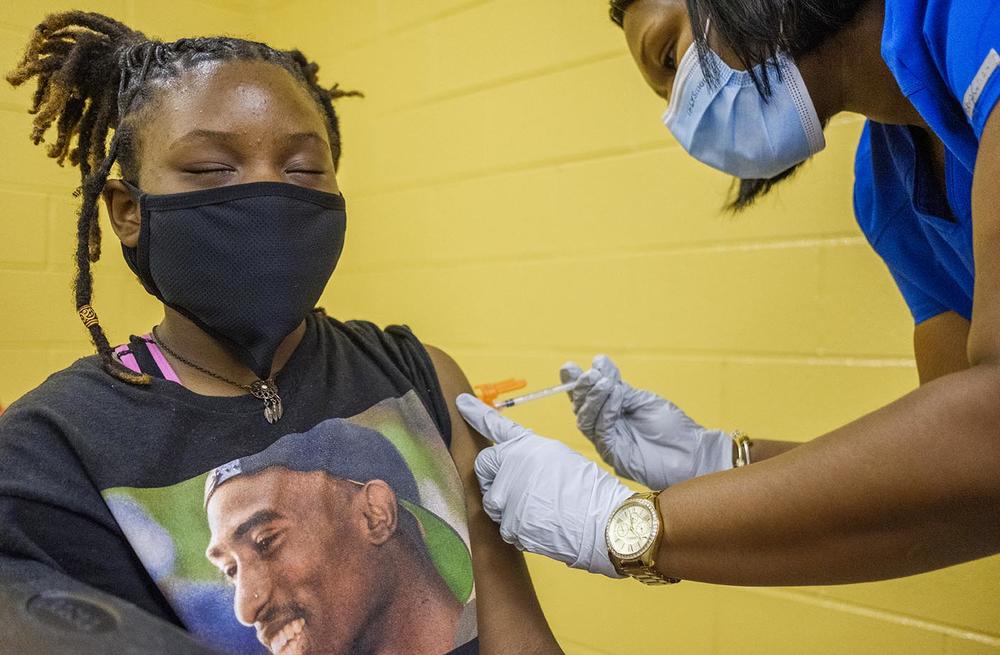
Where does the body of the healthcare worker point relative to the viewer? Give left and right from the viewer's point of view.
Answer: facing to the left of the viewer
